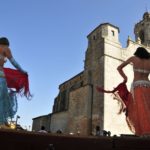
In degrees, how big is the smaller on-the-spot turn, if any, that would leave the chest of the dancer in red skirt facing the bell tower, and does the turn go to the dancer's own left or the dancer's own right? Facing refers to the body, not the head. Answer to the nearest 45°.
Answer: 0° — they already face it

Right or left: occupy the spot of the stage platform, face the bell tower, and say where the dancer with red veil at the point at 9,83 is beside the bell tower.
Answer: left
